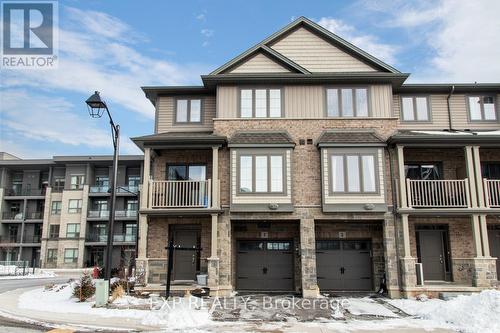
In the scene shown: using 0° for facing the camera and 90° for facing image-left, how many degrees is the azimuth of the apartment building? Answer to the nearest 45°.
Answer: approximately 0°

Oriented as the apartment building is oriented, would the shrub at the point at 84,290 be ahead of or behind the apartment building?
ahead

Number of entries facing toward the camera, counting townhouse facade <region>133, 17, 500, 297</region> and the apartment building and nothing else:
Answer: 2

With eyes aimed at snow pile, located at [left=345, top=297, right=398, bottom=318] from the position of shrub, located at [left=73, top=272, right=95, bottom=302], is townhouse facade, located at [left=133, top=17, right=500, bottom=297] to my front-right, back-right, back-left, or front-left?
front-left

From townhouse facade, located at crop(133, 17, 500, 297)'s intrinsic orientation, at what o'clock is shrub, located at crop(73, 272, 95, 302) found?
The shrub is roughly at 2 o'clock from the townhouse facade.

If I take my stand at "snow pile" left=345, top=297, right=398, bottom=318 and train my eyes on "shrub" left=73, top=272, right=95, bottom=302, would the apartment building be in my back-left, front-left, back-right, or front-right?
front-right

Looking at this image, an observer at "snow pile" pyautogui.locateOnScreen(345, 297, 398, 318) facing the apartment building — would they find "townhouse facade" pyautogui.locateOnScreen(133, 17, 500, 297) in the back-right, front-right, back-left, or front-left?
front-right

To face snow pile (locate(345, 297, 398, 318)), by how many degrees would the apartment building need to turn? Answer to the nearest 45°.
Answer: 0° — it already faces it

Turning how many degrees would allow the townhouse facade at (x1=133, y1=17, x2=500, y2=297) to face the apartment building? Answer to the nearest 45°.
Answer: approximately 135° to its right

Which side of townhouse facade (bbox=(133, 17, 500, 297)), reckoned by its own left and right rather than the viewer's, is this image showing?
front

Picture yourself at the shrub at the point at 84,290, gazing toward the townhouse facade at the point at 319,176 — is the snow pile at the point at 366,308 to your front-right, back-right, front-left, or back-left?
front-right

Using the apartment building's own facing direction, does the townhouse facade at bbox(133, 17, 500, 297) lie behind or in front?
in front
